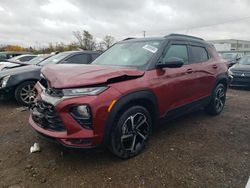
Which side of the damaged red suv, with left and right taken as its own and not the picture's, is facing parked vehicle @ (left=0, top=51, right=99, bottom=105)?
right

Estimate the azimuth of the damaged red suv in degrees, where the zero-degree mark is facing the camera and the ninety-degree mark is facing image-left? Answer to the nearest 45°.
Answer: approximately 45°

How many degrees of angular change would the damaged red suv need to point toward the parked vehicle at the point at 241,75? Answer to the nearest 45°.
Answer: approximately 180°
